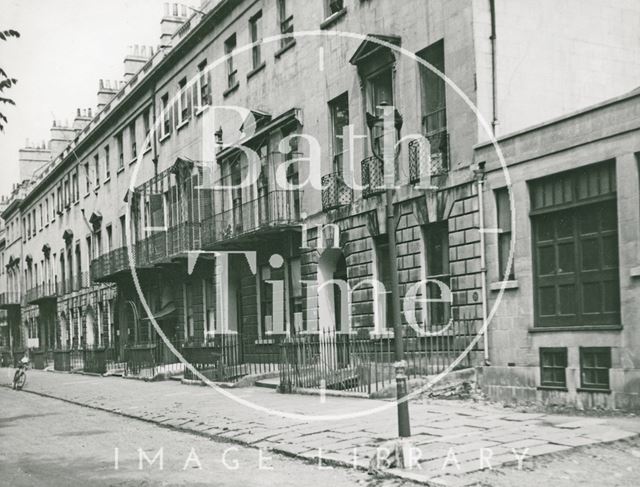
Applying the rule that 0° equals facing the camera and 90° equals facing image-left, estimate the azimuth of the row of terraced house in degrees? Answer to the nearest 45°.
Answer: approximately 45°
